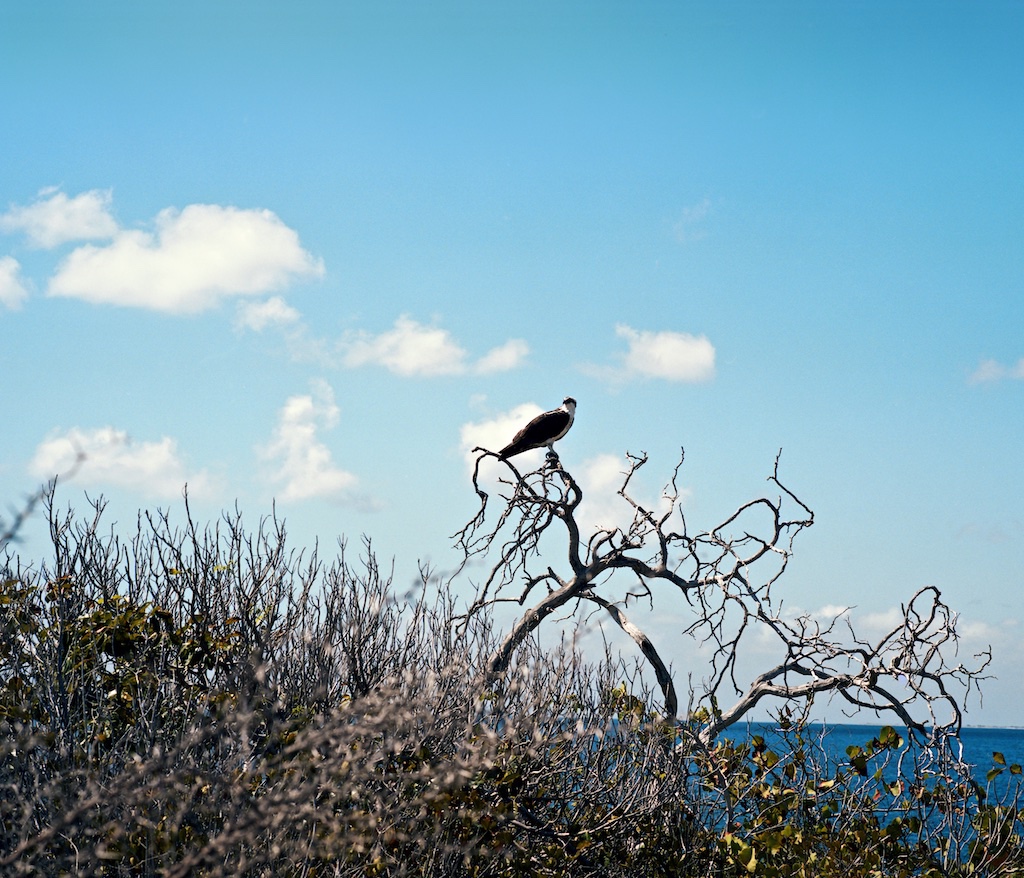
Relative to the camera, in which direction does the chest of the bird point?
to the viewer's right
